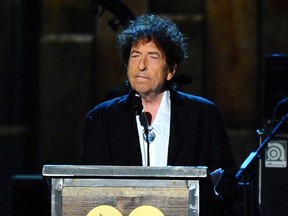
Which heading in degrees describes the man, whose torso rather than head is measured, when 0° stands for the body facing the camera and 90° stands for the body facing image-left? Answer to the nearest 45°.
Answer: approximately 0°

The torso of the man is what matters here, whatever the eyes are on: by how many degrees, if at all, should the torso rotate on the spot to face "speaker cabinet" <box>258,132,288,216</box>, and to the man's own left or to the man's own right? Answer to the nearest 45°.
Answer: approximately 135° to the man's own left

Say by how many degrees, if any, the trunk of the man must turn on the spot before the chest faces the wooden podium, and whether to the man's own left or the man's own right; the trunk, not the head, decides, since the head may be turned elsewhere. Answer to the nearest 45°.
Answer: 0° — they already face it

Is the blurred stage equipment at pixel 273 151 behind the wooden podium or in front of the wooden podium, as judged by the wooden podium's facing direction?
behind

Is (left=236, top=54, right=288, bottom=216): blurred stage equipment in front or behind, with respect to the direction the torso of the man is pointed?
behind

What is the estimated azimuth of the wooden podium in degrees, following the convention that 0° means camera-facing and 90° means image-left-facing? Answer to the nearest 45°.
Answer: approximately 0°

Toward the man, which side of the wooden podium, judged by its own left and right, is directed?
back
